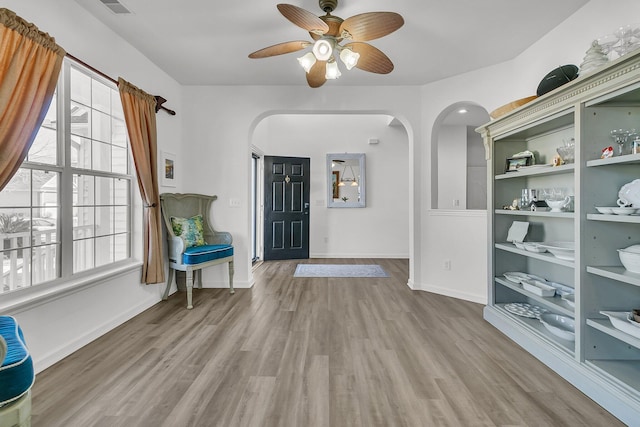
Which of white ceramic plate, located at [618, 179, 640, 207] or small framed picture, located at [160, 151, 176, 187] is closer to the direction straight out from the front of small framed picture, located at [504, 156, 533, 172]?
the small framed picture

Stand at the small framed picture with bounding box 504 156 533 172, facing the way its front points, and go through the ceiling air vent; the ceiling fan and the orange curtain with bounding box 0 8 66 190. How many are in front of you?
3

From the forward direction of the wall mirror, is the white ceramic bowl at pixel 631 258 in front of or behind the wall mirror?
in front

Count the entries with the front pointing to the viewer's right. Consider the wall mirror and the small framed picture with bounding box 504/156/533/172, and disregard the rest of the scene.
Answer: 0

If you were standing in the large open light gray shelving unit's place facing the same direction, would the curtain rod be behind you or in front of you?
in front

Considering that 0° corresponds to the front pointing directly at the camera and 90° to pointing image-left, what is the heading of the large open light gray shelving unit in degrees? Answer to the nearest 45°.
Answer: approximately 45°

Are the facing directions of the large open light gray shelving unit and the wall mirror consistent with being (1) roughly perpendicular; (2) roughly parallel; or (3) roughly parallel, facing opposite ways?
roughly perpendicular

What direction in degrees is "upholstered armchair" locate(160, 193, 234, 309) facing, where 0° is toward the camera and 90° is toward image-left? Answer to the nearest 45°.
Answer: approximately 315°

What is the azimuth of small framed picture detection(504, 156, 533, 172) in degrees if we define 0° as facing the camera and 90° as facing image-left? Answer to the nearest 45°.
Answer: approximately 45°

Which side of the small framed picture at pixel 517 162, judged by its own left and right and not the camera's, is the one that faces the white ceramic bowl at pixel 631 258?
left

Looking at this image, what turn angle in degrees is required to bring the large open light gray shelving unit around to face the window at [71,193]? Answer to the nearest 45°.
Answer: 0° — it already faces it

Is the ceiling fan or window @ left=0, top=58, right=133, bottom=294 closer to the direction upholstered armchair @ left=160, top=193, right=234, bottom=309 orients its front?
the ceiling fan

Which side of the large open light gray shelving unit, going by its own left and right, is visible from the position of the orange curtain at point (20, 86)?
front

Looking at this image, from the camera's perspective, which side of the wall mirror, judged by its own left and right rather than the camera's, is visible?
front

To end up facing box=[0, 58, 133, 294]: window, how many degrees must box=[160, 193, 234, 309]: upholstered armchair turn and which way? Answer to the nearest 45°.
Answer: approximately 90° to its right
